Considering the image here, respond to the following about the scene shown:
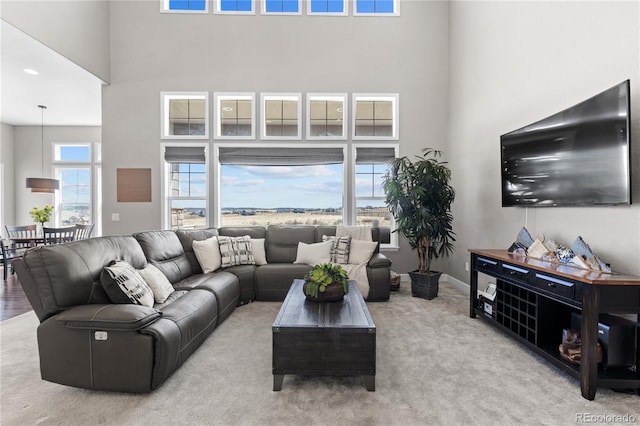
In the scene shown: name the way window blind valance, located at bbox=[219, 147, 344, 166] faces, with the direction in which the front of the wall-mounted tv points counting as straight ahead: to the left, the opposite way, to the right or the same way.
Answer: to the left

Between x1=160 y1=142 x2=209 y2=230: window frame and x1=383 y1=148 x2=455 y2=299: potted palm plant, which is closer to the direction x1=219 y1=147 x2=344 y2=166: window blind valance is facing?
the potted palm plant

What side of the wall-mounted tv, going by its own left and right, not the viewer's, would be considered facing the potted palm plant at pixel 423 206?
right
